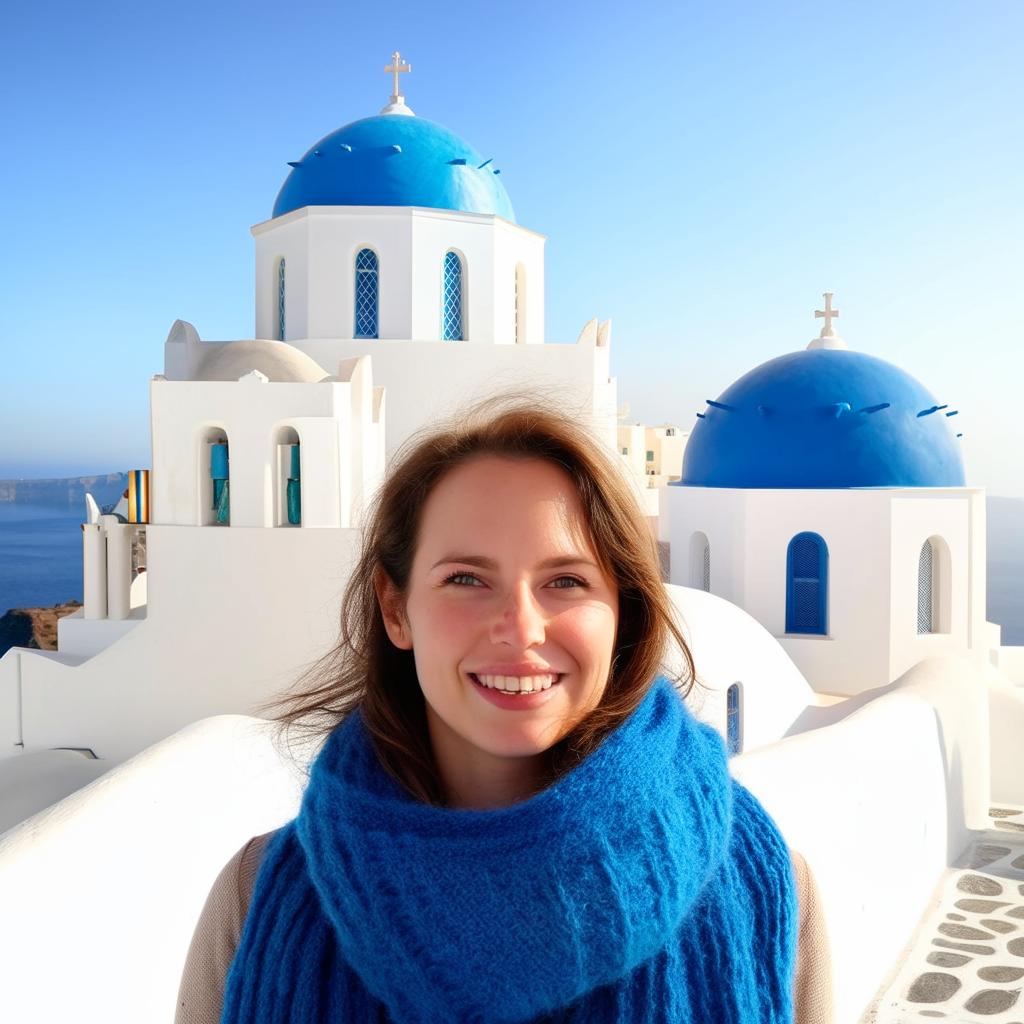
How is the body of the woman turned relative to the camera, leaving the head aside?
toward the camera

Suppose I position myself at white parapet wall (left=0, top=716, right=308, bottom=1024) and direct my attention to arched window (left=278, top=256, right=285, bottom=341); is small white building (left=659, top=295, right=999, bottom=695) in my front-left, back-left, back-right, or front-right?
front-right

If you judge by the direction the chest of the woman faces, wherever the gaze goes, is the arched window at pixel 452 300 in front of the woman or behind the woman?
behind

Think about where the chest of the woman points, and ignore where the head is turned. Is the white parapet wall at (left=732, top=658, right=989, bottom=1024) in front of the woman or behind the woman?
behind

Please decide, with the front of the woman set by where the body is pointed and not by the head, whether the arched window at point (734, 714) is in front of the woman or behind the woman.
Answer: behind

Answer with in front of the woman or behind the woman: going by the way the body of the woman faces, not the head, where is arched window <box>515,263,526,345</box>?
behind

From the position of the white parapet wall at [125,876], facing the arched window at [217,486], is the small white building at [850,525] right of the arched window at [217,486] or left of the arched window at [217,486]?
right

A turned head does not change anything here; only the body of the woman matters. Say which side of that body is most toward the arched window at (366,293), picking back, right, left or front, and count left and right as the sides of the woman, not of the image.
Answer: back

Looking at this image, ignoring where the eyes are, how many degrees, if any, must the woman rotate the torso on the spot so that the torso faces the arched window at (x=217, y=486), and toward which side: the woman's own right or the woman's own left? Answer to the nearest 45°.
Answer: approximately 180°
